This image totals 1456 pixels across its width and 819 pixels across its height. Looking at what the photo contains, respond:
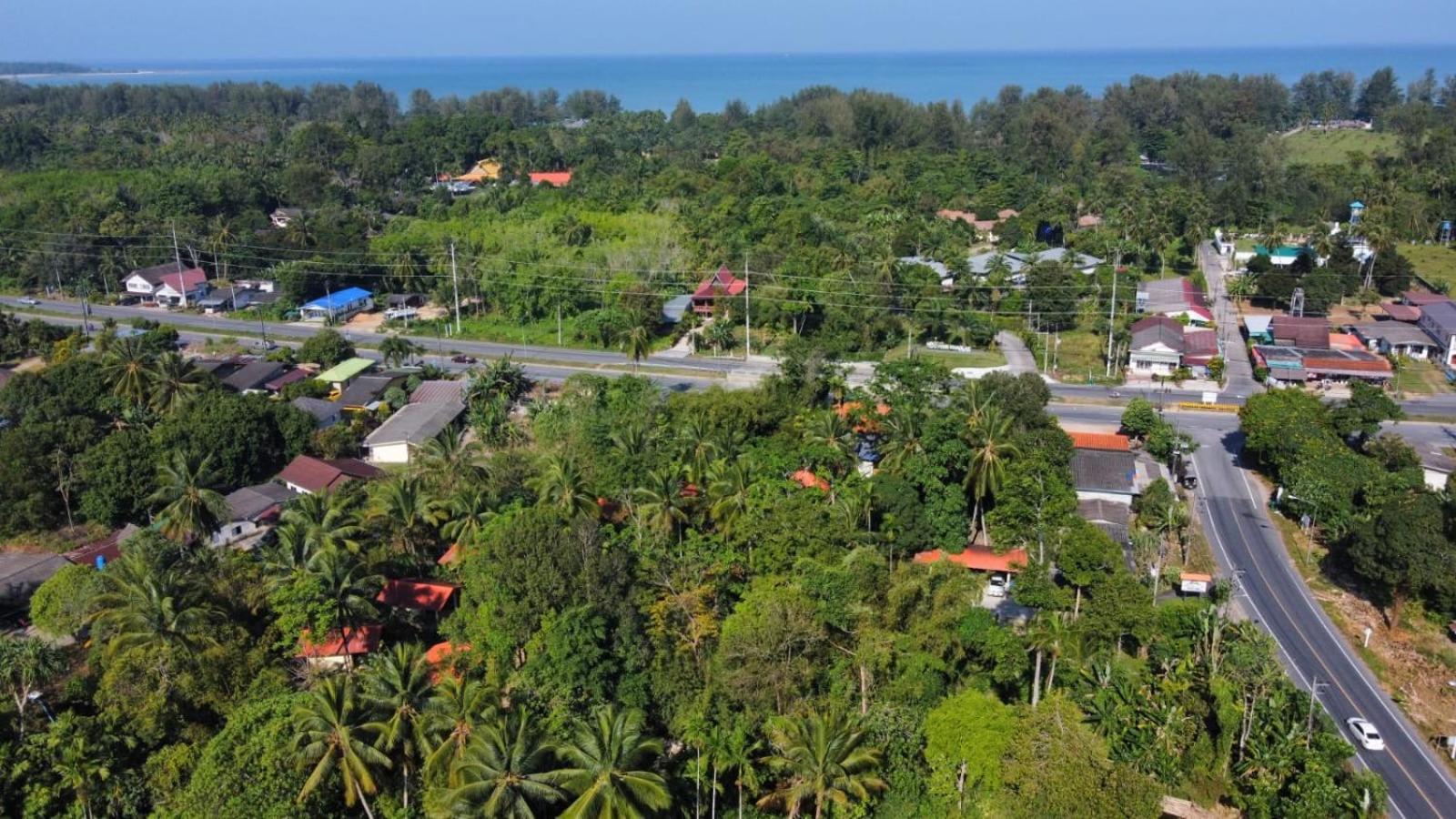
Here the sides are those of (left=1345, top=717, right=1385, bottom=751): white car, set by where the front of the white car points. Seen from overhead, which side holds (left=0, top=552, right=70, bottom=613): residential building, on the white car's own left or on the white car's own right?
on the white car's own left

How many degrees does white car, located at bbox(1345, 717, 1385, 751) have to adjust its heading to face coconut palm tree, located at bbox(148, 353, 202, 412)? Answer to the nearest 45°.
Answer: approximately 45° to its left

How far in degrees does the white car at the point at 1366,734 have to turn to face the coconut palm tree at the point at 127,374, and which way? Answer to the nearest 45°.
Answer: approximately 45° to its left

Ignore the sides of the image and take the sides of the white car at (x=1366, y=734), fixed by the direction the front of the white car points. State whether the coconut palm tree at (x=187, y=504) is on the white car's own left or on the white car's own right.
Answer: on the white car's own left

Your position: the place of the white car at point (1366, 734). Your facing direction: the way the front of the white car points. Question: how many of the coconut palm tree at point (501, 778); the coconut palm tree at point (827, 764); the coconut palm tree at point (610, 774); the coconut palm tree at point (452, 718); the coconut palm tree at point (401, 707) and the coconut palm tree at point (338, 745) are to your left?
6

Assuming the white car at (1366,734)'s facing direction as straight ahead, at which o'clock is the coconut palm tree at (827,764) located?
The coconut palm tree is roughly at 9 o'clock from the white car.

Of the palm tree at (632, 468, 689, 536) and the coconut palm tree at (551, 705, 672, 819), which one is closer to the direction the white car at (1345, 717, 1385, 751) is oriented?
the palm tree
